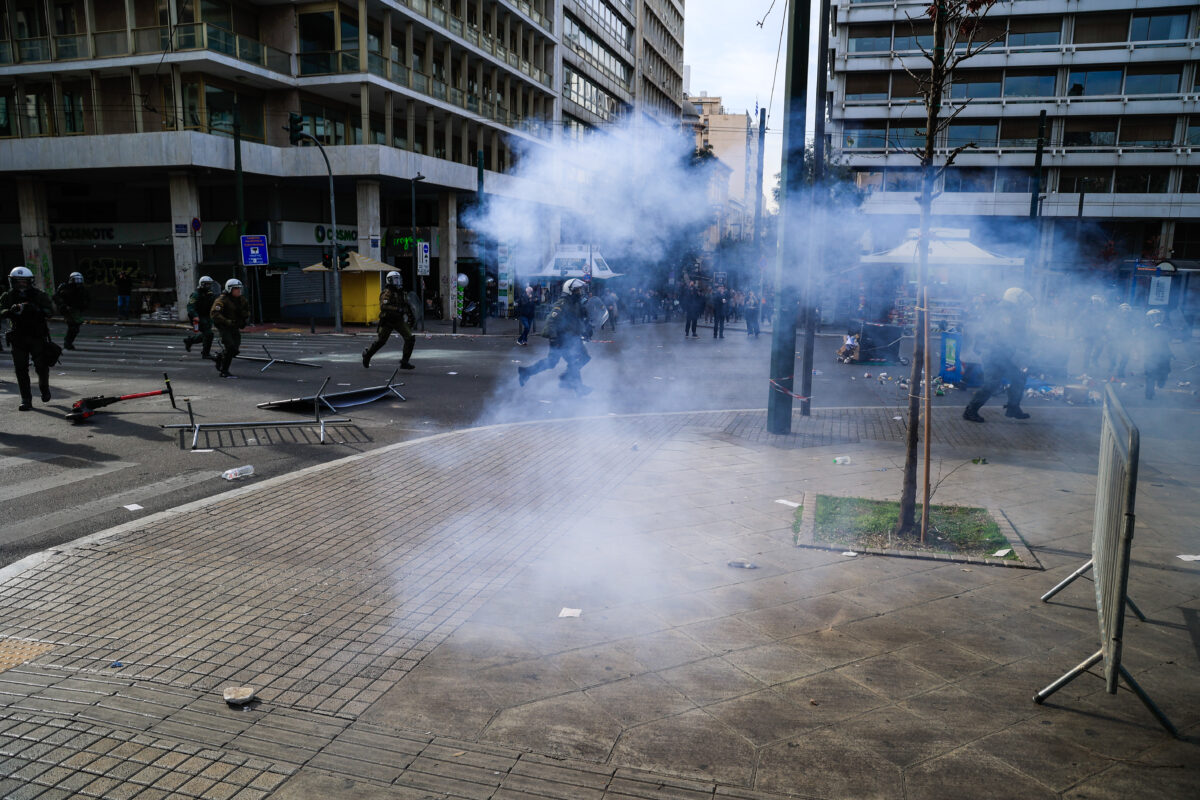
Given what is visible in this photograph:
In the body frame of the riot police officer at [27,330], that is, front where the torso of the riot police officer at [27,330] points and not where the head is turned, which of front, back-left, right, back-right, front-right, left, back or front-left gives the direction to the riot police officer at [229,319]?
back-left

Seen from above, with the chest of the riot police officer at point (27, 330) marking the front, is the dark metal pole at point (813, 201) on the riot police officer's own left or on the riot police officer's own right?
on the riot police officer's own left

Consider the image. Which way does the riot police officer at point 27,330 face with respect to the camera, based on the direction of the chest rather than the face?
toward the camera

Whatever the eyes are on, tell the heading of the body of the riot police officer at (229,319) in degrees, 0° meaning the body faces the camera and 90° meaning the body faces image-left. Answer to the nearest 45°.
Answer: approximately 315°

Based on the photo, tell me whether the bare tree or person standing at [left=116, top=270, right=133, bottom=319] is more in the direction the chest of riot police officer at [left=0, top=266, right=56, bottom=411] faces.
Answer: the bare tree

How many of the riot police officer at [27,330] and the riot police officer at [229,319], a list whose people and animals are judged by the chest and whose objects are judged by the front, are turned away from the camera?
0

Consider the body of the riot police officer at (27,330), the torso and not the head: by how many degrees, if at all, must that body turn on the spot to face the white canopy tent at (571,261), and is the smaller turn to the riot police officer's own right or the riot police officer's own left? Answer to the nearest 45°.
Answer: approximately 90° to the riot police officer's own left
